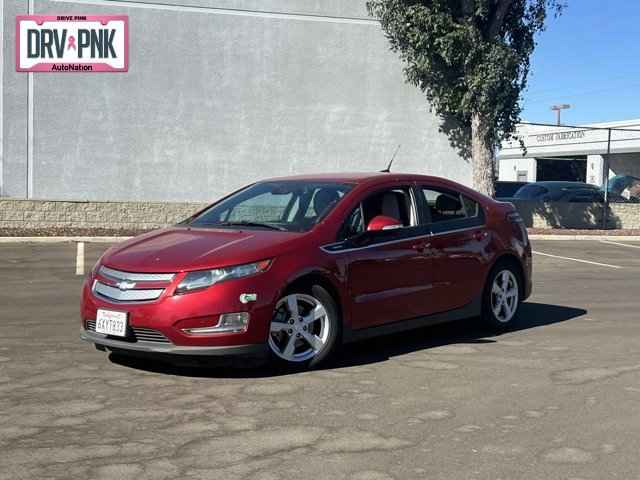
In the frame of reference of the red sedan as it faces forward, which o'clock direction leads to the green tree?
The green tree is roughly at 5 o'clock from the red sedan.

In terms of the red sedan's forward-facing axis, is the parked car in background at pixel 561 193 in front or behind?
behind

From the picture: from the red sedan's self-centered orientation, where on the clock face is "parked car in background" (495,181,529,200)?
The parked car in background is roughly at 5 o'clock from the red sedan.

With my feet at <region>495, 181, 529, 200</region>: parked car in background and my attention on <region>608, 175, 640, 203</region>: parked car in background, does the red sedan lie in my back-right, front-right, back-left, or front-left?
back-right

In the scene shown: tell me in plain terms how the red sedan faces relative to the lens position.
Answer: facing the viewer and to the left of the viewer

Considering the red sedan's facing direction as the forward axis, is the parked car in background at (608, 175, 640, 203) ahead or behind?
behind
